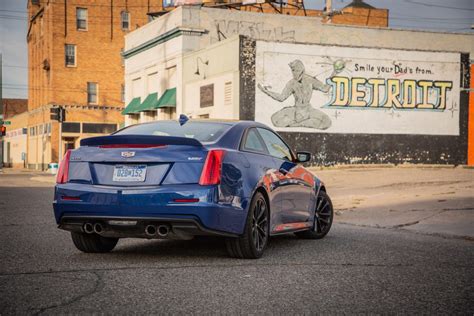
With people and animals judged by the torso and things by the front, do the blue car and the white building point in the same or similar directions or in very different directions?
very different directions

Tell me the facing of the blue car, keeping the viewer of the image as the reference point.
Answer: facing away from the viewer and to the right of the viewer

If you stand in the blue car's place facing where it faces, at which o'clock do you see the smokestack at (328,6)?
The smokestack is roughly at 11 o'clock from the blue car.

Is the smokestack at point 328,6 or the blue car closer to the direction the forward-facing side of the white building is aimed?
the blue car

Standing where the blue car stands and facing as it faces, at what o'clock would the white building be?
The white building is roughly at 11 o'clock from the blue car.

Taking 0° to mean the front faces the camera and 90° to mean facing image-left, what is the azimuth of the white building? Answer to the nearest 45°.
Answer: approximately 45°
